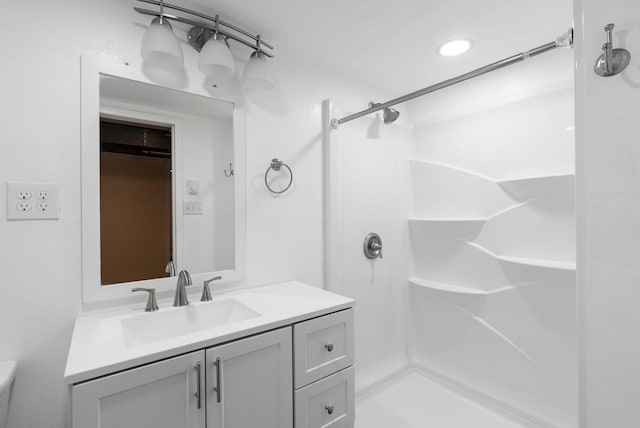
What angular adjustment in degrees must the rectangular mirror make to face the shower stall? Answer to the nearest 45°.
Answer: approximately 45° to its left

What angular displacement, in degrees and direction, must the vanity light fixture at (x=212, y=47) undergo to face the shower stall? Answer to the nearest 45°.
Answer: approximately 45° to its left

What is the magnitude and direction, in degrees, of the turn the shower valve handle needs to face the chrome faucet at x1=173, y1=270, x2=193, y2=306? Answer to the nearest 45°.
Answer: approximately 90° to its right

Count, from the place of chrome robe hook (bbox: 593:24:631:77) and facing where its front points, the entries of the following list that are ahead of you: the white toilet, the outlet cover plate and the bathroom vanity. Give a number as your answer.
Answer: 3

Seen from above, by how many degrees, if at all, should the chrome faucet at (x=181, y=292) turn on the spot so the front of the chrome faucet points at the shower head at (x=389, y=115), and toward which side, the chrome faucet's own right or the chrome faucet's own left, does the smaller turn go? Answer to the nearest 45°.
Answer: approximately 45° to the chrome faucet's own left

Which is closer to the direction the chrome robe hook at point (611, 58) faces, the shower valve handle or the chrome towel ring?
the chrome towel ring

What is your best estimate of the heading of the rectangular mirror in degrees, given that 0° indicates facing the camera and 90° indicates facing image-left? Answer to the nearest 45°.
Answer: approximately 315°

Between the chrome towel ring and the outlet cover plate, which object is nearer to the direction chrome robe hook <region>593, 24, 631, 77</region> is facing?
the outlet cover plate

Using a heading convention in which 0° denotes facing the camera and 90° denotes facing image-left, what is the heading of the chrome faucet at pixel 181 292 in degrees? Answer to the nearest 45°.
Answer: approximately 315°
